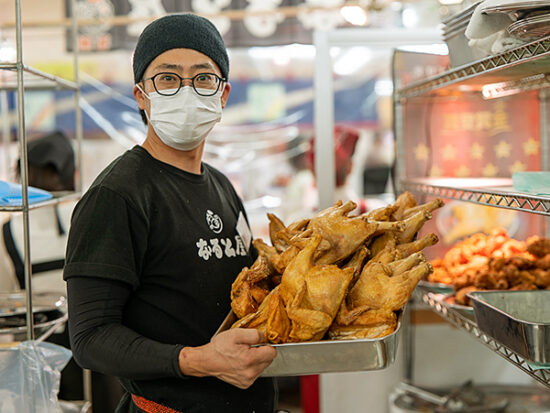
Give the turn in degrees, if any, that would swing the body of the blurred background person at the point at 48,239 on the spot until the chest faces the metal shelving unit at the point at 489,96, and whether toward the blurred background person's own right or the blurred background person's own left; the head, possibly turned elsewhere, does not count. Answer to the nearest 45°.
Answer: approximately 135° to the blurred background person's own right

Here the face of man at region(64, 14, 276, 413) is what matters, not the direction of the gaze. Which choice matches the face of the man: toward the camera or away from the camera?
toward the camera

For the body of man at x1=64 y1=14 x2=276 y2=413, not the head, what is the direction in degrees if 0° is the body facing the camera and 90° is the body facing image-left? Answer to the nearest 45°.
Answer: approximately 315°

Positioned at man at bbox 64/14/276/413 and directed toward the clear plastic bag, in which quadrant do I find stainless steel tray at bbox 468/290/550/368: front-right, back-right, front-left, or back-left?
back-right

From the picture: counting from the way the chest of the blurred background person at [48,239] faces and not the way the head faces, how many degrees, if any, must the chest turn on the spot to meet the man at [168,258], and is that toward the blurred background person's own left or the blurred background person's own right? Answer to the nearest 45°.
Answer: approximately 180°

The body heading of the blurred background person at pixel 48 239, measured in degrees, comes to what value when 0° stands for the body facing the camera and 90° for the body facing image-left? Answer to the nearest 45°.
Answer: approximately 180°

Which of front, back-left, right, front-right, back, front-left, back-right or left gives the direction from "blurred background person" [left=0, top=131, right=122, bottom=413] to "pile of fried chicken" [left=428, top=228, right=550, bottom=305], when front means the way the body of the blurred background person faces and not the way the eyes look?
back-right

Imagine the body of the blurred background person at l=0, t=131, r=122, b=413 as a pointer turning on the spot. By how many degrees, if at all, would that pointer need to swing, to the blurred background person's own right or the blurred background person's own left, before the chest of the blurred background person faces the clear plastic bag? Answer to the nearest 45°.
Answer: approximately 180°

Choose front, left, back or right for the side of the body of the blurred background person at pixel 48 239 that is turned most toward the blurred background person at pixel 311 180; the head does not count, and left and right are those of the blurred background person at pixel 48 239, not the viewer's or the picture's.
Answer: right

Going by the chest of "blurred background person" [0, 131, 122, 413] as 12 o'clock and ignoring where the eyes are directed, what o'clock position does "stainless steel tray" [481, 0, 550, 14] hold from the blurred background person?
The stainless steel tray is roughly at 5 o'clock from the blurred background person.

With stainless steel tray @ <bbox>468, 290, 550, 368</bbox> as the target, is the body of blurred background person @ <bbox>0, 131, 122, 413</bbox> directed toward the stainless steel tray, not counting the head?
no
